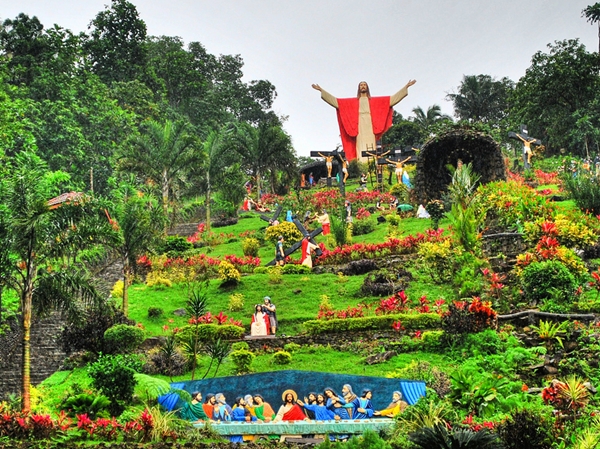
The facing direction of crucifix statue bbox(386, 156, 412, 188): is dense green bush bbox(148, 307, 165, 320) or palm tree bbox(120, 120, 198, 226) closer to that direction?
the dense green bush

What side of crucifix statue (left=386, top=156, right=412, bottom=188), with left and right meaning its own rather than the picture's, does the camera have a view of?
front

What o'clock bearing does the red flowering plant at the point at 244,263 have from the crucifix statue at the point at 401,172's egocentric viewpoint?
The red flowering plant is roughly at 1 o'clock from the crucifix statue.

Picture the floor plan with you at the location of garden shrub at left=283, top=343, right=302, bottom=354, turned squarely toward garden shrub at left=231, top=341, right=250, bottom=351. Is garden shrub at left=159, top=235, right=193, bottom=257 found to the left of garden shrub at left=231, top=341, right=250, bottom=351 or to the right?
right

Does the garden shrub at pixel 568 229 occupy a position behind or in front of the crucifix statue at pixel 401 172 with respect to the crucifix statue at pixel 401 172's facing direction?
in front

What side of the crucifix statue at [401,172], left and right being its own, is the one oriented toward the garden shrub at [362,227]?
front

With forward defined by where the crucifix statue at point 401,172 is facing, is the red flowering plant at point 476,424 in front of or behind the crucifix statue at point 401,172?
in front

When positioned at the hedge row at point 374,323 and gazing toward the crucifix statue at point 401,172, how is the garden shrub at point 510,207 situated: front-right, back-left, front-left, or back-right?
front-right

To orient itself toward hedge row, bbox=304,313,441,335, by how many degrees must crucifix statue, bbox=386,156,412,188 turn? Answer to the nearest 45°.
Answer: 0° — it already faces it

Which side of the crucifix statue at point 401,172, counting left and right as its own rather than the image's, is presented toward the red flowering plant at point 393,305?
front

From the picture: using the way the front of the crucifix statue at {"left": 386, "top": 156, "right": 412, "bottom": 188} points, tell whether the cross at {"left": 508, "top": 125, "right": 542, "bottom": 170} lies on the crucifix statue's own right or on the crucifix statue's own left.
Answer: on the crucifix statue's own left

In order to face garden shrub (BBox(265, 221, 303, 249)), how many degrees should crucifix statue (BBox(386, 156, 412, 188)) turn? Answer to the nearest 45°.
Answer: approximately 45° to its right

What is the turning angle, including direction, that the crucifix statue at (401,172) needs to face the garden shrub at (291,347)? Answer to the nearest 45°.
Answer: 0° — it already faces it

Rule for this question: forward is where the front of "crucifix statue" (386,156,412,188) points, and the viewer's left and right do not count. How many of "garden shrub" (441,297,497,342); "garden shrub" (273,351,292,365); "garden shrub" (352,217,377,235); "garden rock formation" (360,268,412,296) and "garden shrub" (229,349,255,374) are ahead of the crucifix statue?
5

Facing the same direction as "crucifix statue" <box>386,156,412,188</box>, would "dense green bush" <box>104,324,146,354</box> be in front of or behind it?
in front

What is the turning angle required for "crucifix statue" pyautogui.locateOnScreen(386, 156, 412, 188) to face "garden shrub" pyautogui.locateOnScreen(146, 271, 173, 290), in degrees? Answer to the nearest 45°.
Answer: approximately 45° to its right
